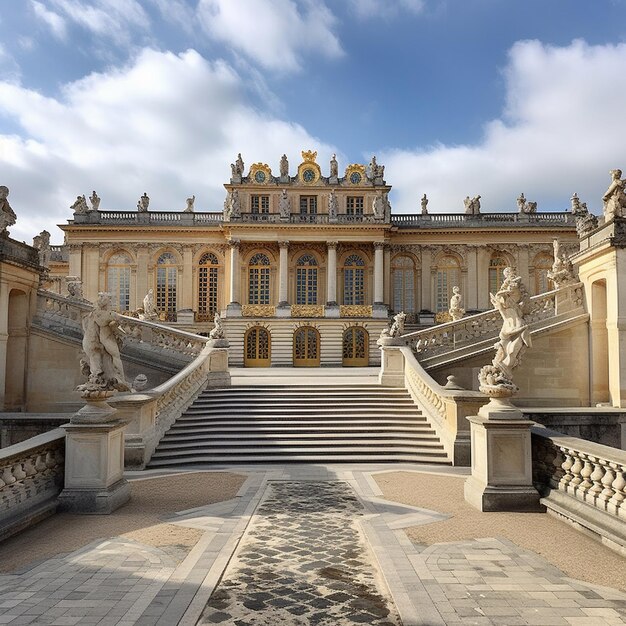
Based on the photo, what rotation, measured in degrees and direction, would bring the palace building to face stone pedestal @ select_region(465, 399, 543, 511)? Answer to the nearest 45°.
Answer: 0° — it already faces it

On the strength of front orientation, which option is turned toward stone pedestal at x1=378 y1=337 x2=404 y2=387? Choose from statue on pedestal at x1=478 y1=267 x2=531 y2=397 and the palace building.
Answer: the palace building

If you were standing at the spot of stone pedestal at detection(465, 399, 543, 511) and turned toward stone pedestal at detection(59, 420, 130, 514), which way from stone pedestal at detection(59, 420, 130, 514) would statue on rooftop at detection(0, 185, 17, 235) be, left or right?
right

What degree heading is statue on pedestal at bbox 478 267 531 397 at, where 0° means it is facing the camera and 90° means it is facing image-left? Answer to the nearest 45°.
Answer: approximately 0°

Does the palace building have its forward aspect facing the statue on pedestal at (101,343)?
yes

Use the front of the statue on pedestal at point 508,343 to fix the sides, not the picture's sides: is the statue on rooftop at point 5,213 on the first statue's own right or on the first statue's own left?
on the first statue's own right

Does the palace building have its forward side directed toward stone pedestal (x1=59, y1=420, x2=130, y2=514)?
yes
